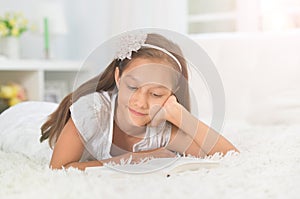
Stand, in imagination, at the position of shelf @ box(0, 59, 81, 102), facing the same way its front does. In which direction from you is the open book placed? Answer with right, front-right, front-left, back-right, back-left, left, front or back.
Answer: front

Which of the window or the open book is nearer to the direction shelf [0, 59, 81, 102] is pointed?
the open book

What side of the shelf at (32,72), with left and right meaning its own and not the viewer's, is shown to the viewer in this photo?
front

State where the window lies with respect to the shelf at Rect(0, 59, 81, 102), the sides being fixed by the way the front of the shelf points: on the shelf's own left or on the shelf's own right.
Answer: on the shelf's own left

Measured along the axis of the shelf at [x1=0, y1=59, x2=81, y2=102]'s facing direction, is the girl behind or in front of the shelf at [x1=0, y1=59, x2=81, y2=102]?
in front
